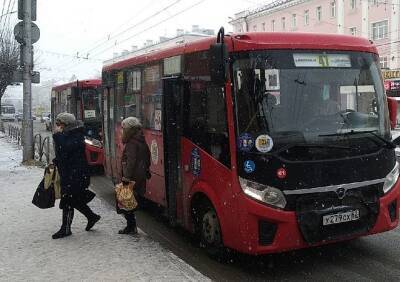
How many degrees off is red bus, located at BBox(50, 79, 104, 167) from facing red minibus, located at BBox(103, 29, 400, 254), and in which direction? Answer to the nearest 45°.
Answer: approximately 45° to its right

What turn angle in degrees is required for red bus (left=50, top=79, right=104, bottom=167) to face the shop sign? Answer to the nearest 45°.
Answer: approximately 90° to its left

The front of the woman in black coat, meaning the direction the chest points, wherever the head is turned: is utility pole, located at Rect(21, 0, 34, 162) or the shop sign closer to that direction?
the utility pole

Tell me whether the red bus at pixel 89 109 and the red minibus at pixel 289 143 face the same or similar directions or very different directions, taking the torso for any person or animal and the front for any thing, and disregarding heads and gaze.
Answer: same or similar directions

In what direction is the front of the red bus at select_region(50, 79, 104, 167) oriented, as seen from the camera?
facing the viewer and to the right of the viewer

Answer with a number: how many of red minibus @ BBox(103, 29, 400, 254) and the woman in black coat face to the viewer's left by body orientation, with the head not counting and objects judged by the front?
1

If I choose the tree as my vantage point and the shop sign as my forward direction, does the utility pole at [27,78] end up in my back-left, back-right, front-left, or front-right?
front-right

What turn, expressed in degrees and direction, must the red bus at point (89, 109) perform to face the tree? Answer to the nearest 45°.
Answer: approximately 135° to its left

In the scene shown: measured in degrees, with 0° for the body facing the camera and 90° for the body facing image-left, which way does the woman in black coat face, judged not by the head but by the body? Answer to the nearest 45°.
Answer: approximately 90°
